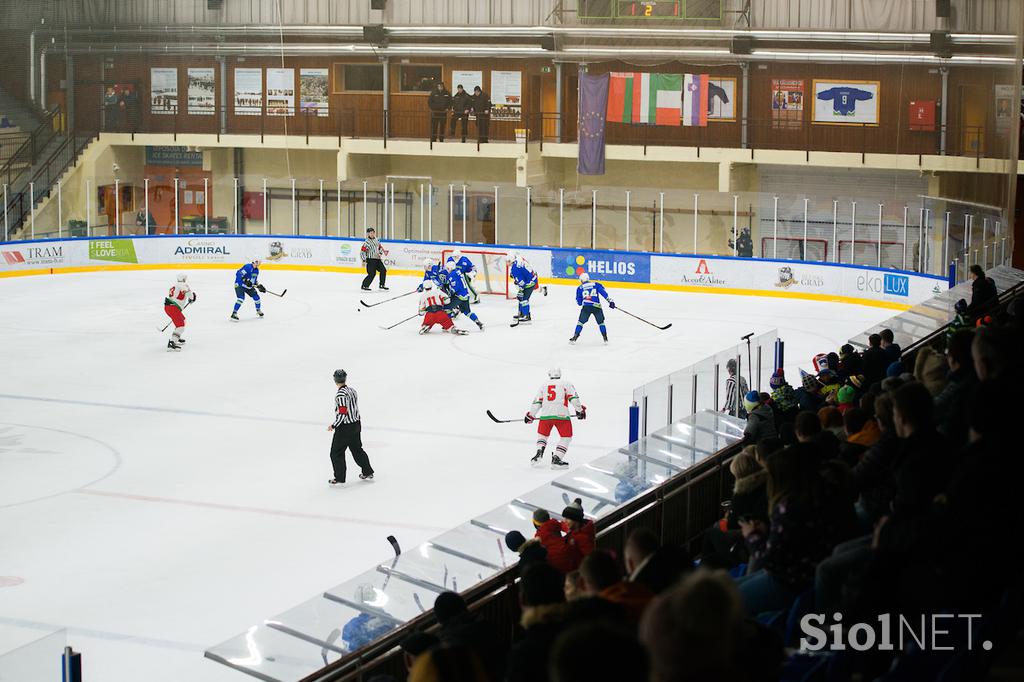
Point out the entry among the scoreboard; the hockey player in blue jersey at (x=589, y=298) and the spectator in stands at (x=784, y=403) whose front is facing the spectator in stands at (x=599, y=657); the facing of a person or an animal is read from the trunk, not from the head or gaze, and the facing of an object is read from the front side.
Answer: the scoreboard

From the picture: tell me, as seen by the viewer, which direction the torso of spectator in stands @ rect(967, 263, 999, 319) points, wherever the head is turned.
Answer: to the viewer's left

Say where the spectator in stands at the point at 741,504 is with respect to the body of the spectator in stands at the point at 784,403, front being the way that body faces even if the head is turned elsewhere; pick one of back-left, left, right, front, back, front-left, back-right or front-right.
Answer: back-left

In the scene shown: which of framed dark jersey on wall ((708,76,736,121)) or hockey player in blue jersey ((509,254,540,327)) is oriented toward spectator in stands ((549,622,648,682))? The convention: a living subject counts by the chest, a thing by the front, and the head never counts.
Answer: the framed dark jersey on wall

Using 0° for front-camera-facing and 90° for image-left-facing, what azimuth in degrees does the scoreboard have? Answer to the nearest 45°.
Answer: approximately 0°

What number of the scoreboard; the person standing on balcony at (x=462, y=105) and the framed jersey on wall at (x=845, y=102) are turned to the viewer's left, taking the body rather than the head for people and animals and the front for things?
0

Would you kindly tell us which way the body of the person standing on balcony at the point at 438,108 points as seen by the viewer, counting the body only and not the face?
toward the camera

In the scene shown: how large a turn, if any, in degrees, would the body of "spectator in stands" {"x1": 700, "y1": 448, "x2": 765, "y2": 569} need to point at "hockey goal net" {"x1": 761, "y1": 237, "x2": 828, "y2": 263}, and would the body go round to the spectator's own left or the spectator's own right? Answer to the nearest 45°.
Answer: approximately 45° to the spectator's own right

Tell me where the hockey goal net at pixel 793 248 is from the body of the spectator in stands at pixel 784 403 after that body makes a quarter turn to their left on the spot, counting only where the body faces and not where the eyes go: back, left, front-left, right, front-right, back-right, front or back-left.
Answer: back-right

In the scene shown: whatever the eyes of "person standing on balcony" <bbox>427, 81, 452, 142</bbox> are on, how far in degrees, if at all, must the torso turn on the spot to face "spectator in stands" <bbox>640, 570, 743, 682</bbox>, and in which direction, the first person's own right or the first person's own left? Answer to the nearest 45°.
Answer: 0° — they already face them

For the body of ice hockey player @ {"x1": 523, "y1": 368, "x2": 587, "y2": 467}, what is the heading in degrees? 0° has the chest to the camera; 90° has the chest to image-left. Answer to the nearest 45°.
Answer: approximately 180°

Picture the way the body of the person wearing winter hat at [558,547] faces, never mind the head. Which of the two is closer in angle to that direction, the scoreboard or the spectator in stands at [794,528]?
the scoreboard

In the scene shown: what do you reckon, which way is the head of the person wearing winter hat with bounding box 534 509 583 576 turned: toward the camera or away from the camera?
away from the camera

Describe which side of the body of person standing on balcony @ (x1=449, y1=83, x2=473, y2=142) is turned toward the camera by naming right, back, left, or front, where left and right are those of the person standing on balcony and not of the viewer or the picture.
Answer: front
